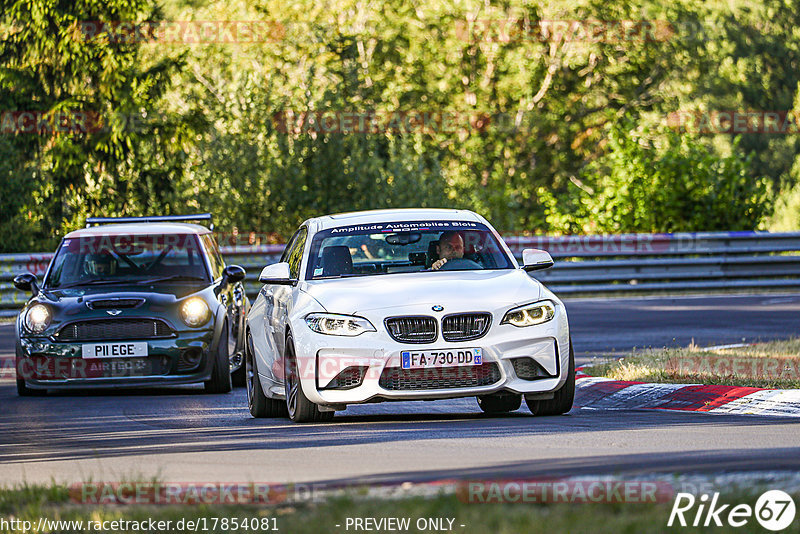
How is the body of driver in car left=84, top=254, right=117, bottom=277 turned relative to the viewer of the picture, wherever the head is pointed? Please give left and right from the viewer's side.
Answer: facing the viewer

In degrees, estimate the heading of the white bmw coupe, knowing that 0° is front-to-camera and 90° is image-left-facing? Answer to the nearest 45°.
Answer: approximately 0°

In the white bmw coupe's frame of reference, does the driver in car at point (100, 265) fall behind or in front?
behind

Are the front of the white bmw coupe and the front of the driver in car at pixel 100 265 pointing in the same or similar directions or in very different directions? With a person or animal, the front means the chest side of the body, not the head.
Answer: same or similar directions

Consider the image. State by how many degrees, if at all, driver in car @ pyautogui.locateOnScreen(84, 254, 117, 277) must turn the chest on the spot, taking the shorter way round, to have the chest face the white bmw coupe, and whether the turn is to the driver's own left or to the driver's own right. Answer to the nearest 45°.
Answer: approximately 45° to the driver's own left

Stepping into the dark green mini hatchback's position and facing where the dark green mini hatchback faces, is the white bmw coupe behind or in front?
in front

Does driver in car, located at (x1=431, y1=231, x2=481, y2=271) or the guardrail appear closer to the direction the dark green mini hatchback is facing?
the driver in car

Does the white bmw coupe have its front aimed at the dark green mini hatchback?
no

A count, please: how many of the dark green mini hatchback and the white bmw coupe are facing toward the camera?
2

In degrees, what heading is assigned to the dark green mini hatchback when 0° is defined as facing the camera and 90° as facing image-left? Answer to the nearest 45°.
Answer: approximately 0°

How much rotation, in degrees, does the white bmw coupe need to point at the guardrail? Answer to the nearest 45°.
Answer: approximately 180°

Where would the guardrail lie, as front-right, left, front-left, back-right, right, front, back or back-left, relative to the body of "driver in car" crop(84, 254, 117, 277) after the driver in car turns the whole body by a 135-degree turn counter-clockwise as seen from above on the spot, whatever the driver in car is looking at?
front
